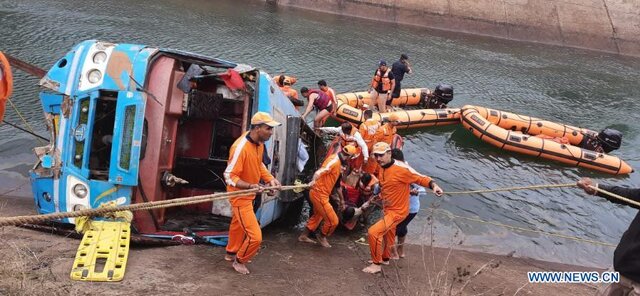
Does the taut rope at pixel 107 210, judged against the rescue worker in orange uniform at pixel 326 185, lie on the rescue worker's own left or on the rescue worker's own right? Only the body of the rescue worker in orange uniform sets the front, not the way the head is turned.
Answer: on the rescue worker's own right

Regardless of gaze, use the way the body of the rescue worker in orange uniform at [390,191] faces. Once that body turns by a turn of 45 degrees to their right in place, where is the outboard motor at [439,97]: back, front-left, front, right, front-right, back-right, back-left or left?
right

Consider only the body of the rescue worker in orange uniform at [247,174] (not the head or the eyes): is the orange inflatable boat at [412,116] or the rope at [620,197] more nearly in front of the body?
the rope

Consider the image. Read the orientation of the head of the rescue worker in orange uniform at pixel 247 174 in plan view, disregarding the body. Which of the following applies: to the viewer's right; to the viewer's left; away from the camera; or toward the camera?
to the viewer's right

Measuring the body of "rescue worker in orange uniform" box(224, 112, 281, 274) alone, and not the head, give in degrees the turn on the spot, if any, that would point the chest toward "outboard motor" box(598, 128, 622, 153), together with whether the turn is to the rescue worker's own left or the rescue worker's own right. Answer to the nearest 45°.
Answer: approximately 45° to the rescue worker's own left

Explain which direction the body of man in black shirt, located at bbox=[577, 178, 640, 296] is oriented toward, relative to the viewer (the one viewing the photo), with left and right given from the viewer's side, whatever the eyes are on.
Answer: facing to the left of the viewer
